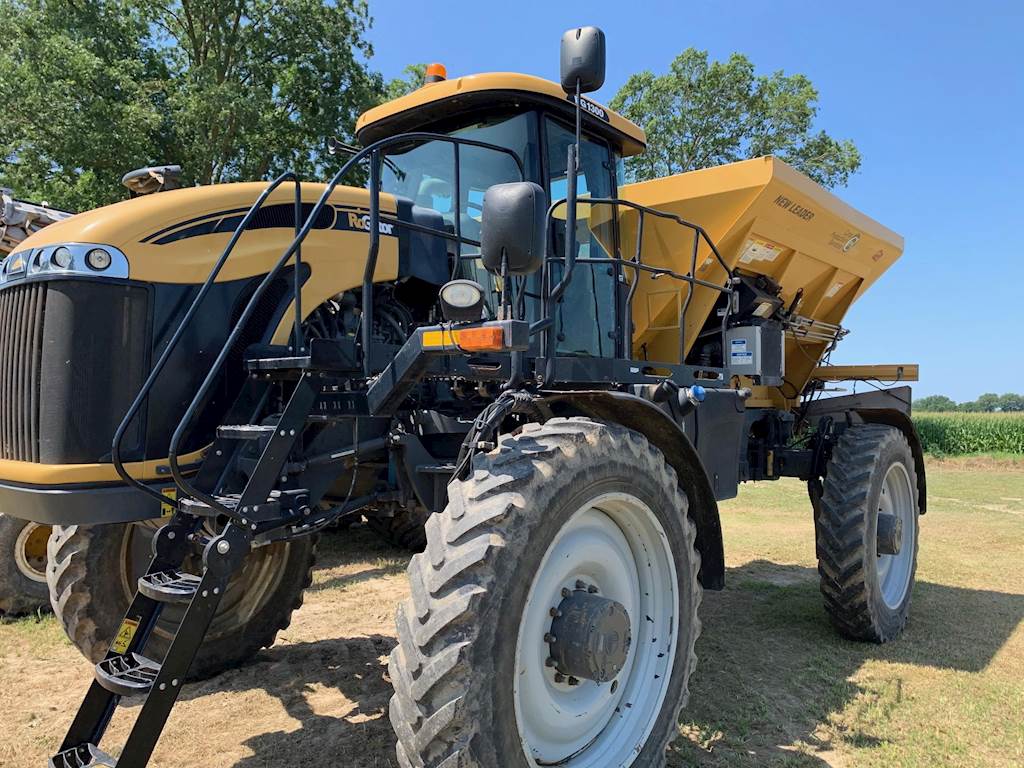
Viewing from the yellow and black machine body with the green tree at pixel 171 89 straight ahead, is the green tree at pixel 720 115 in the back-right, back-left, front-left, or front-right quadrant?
front-right

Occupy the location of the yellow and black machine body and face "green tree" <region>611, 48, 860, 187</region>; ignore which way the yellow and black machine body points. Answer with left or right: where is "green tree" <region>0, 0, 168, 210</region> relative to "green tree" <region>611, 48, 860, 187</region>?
left

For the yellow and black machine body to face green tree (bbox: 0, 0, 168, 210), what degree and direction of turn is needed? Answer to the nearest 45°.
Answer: approximately 90° to its right

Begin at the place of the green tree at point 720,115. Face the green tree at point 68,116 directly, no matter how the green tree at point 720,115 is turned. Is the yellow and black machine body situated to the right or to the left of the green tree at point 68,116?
left

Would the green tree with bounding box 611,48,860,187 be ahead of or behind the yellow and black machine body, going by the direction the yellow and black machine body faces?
behind

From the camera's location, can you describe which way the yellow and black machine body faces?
facing the viewer and to the left of the viewer
